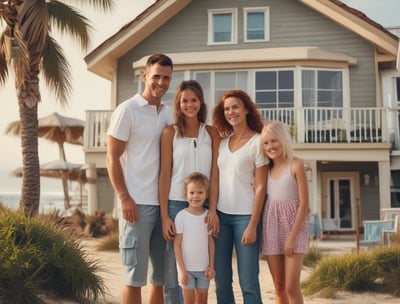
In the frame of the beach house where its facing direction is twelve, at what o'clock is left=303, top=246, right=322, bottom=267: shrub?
The shrub is roughly at 12 o'clock from the beach house.

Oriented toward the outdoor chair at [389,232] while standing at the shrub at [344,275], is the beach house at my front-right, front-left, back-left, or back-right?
front-left

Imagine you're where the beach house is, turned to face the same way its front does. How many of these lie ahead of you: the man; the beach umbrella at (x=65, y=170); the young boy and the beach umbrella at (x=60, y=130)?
2

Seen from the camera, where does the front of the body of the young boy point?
toward the camera

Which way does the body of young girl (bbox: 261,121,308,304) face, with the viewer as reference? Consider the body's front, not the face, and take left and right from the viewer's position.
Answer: facing the viewer and to the left of the viewer

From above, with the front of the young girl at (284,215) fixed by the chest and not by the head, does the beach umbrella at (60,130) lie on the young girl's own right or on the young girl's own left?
on the young girl's own right

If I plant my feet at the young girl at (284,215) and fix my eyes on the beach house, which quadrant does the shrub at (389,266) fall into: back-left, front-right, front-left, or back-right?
front-right

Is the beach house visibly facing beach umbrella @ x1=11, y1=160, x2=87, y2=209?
no

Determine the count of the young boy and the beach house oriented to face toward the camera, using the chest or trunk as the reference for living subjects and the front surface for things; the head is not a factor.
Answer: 2

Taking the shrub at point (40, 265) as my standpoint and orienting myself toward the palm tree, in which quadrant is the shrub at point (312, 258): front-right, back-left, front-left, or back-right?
front-right

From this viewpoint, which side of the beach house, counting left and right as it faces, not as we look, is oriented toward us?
front

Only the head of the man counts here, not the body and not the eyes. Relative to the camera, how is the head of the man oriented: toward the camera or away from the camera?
toward the camera

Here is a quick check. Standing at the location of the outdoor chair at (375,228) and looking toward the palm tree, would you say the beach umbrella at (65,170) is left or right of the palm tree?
right

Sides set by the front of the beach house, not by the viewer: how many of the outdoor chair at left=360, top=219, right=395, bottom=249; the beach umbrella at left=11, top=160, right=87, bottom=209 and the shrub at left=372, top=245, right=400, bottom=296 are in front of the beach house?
2

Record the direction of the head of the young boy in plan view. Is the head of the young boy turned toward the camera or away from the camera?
toward the camera

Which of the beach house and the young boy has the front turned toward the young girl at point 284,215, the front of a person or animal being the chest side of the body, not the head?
the beach house

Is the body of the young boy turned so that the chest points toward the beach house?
no

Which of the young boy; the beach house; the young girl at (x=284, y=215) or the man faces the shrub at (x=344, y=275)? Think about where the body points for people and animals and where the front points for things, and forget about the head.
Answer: the beach house

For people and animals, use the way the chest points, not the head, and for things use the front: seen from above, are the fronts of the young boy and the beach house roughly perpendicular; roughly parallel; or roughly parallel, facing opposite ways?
roughly parallel

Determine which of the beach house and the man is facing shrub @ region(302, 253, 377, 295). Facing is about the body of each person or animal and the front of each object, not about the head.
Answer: the beach house
